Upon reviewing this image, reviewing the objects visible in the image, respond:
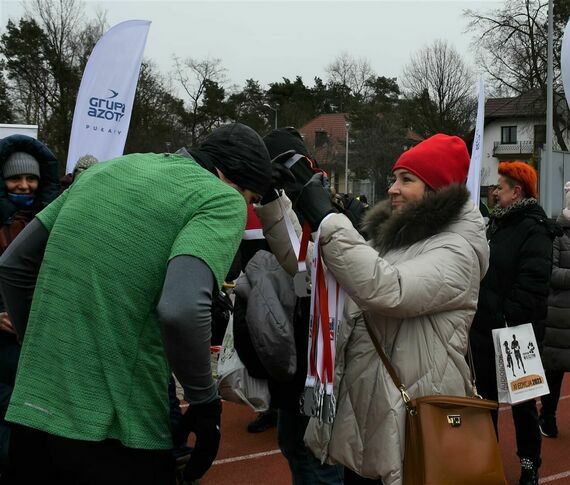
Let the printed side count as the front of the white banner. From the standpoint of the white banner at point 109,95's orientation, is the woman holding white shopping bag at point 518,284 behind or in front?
in front

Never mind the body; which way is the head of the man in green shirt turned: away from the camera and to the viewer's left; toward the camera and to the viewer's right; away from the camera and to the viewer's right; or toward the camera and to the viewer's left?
away from the camera and to the viewer's right

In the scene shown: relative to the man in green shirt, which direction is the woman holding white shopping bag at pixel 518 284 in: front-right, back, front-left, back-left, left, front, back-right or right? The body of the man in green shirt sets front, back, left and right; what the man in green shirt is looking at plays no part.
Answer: front

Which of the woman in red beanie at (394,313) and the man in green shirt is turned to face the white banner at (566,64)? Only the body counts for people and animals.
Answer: the man in green shirt

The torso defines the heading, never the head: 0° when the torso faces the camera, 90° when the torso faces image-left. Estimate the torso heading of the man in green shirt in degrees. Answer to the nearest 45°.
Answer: approximately 225°

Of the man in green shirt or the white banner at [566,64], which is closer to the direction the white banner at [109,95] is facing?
the man in green shirt

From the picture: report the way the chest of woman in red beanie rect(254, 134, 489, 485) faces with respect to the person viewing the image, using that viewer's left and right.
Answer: facing to the left of the viewer

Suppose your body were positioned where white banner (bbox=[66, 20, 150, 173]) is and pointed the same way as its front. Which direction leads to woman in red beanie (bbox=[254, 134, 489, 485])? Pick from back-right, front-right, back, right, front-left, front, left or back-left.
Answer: front

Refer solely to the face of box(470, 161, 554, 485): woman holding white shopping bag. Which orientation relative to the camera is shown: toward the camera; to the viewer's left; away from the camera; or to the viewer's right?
to the viewer's left

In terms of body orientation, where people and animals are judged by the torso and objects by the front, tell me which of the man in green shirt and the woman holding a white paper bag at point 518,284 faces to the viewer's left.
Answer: the woman holding a white paper bag
